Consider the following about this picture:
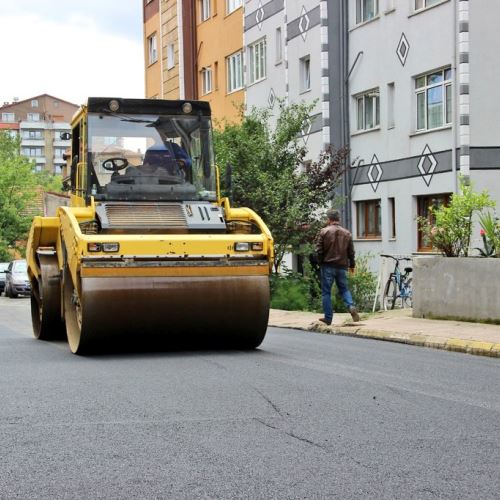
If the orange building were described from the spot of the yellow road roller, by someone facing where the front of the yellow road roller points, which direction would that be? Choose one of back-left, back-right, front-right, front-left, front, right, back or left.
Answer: back

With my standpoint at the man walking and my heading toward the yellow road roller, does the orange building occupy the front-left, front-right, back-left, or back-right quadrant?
back-right

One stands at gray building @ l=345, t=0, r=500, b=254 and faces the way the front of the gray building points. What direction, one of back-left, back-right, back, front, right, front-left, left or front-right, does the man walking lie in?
front-left

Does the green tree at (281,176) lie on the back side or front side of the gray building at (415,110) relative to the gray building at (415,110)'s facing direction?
on the front side

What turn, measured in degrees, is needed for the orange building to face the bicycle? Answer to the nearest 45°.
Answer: approximately 45° to its left

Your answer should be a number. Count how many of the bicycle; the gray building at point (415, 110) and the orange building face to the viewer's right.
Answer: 0

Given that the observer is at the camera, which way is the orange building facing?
facing the viewer and to the left of the viewer

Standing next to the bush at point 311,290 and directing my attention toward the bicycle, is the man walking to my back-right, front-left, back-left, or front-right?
front-right

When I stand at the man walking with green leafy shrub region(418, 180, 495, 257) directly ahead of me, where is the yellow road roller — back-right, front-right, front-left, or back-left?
back-right

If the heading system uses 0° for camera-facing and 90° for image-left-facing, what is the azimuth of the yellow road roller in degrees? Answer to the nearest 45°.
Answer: approximately 0°

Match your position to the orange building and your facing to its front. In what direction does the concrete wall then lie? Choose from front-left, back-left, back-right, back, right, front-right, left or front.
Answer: front-left

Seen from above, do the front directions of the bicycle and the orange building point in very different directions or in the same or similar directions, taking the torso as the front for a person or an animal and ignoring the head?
same or similar directions
